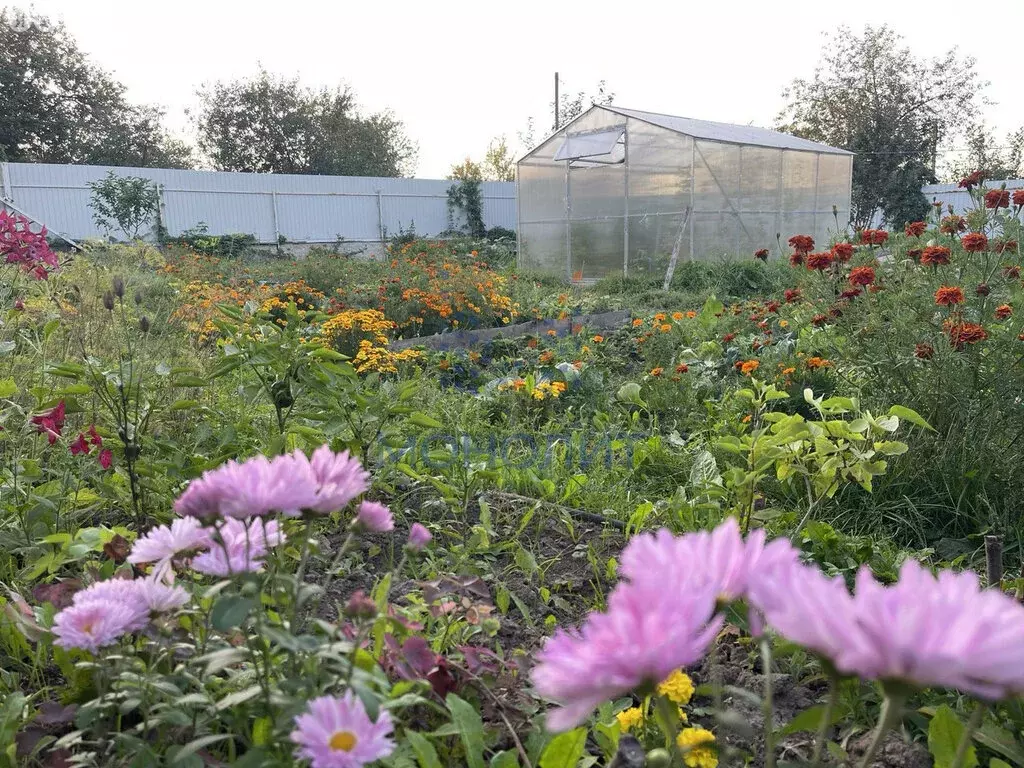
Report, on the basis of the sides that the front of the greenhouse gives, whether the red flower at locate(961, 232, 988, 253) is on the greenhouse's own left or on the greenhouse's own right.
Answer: on the greenhouse's own left

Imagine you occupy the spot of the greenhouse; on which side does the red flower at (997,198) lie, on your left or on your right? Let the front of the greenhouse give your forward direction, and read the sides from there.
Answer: on your left

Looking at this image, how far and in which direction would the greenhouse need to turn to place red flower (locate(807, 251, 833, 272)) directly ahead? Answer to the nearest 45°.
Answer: approximately 45° to its left

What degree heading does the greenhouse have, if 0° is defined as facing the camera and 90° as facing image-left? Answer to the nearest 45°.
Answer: approximately 45°

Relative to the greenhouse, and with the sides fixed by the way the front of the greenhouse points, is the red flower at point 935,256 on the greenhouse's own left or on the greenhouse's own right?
on the greenhouse's own left

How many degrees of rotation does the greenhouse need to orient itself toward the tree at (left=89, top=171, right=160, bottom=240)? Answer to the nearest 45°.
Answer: approximately 45° to its right

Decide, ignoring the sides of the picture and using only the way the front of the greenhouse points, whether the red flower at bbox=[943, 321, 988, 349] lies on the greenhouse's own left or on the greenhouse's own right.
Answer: on the greenhouse's own left

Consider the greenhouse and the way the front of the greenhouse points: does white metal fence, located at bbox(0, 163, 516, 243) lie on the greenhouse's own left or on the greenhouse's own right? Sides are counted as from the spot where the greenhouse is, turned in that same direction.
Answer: on the greenhouse's own right

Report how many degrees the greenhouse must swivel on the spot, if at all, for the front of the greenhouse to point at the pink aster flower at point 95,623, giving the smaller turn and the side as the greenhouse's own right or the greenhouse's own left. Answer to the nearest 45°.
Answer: approximately 45° to the greenhouse's own left

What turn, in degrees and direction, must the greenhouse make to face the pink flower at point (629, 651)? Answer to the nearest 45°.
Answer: approximately 45° to its left

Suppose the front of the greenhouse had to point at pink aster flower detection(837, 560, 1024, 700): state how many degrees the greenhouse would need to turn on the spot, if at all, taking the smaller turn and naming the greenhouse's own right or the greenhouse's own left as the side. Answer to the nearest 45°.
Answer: approximately 45° to the greenhouse's own left
